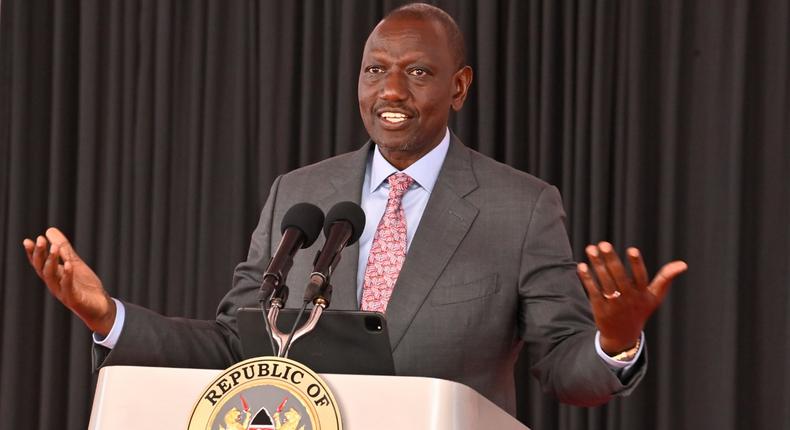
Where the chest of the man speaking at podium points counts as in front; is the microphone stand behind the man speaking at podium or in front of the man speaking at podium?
in front

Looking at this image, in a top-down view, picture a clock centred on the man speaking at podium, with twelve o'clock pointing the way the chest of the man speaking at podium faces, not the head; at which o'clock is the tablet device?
The tablet device is roughly at 11 o'clock from the man speaking at podium.

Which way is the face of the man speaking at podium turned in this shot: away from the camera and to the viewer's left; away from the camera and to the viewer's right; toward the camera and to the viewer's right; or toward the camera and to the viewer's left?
toward the camera and to the viewer's left

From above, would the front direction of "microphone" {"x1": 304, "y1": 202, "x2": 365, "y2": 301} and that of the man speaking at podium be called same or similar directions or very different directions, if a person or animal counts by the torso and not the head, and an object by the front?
very different directions

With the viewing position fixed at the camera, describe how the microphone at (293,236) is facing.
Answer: facing away from the viewer and to the right of the viewer

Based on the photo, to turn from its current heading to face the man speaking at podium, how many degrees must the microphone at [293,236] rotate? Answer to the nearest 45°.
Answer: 0° — it already faces them

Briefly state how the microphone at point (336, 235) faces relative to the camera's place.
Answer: facing away from the viewer and to the right of the viewer
